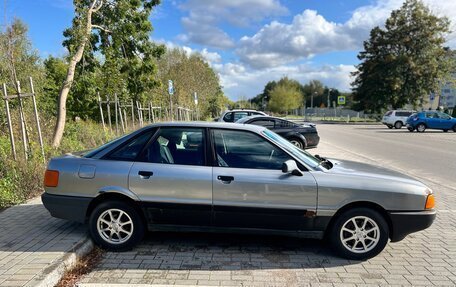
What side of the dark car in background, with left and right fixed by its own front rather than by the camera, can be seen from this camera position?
left

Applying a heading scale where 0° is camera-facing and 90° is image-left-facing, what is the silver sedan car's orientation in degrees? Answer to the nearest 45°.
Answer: approximately 270°

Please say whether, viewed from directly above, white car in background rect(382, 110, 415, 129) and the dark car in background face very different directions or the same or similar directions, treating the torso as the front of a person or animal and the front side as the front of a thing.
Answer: very different directions
